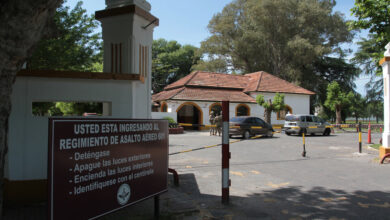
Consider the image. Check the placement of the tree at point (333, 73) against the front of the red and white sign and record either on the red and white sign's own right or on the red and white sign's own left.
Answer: on the red and white sign's own left

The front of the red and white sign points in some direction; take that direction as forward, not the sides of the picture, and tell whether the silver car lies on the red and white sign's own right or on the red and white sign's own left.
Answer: on the red and white sign's own left

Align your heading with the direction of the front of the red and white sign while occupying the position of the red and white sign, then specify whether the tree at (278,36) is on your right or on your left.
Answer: on your left

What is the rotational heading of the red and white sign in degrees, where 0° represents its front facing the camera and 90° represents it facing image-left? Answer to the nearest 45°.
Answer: approximately 315°

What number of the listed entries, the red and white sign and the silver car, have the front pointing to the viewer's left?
0
